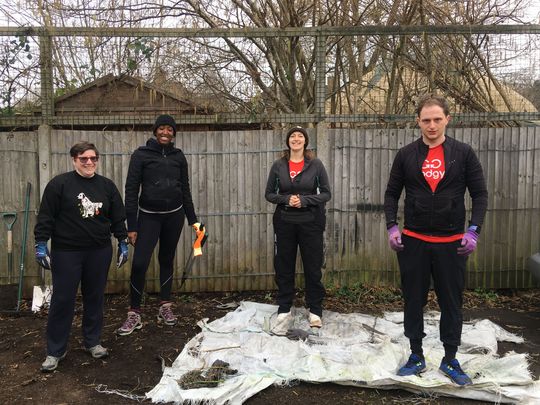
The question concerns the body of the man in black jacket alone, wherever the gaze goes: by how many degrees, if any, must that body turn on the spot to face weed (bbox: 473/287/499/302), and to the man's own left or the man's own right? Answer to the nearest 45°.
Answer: approximately 180°

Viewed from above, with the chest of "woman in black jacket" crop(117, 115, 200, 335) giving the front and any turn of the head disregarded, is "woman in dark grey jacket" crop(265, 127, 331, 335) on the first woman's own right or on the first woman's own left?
on the first woman's own left

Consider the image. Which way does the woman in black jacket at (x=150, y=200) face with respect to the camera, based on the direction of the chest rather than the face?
toward the camera

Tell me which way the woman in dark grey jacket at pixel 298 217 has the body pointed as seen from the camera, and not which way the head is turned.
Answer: toward the camera

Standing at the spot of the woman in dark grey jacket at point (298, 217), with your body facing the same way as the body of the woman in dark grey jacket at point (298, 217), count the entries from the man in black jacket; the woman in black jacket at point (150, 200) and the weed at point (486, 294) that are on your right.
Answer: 1

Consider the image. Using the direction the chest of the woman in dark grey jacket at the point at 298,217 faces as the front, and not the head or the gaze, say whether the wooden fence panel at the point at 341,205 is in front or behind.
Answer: behind

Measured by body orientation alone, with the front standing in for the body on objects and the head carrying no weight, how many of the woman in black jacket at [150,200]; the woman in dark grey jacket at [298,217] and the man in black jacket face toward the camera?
3
